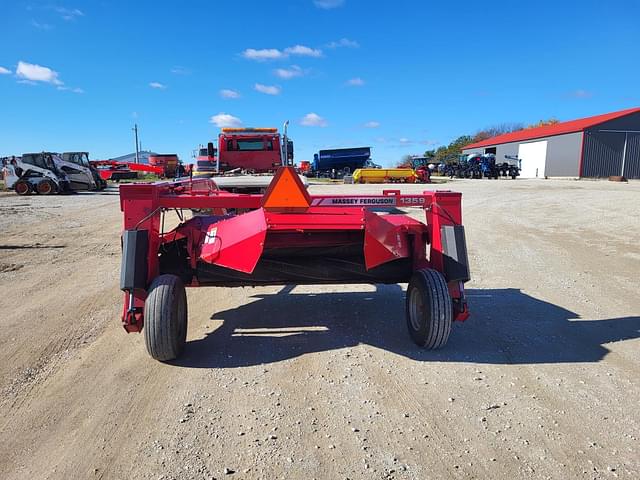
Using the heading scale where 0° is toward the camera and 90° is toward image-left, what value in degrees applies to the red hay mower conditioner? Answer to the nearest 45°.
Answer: approximately 180°
